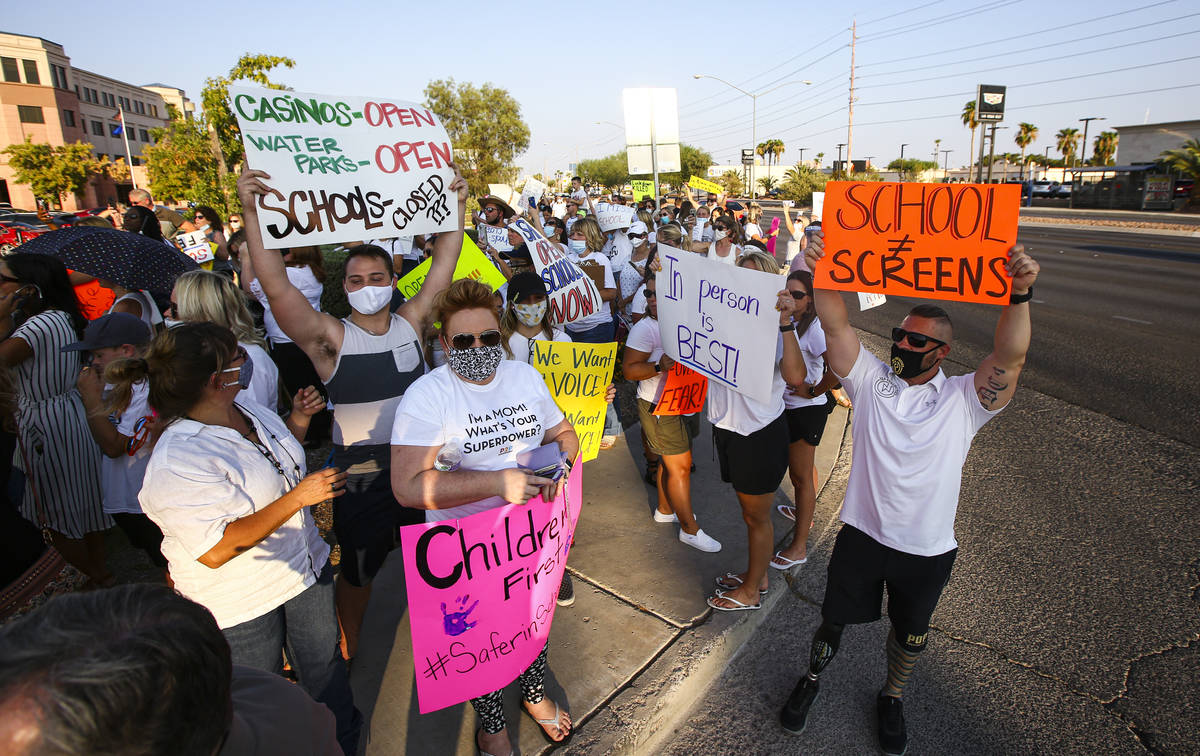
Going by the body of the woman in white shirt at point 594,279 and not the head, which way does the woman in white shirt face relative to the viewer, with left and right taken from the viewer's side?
facing the viewer and to the left of the viewer

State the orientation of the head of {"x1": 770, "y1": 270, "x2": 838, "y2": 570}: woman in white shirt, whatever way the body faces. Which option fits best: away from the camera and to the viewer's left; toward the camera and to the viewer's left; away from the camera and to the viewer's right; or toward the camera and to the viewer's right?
toward the camera and to the viewer's left

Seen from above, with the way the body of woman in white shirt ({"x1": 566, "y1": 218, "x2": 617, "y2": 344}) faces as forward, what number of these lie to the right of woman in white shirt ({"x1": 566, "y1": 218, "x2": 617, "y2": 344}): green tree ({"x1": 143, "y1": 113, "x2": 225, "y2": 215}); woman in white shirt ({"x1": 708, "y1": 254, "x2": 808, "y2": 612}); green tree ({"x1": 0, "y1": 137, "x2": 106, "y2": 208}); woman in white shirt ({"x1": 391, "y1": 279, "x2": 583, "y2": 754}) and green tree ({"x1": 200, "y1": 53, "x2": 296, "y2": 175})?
3

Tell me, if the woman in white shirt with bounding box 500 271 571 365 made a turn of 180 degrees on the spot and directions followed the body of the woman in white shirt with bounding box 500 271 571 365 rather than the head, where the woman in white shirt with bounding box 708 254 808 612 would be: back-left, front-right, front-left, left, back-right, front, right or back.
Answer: back-right

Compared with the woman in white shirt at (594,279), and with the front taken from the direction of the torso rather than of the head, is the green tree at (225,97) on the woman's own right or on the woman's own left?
on the woman's own right

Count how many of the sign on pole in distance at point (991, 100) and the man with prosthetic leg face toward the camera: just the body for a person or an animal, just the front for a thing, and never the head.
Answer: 2

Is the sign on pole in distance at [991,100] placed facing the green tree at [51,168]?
no

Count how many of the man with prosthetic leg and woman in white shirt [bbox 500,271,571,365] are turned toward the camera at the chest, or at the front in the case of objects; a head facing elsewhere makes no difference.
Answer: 2

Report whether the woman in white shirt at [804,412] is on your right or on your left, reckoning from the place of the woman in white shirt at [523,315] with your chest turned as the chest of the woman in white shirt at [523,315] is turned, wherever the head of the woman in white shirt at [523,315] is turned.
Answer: on your left

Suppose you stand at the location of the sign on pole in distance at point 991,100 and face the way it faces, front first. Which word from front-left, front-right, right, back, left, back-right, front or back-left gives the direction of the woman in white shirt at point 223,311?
front

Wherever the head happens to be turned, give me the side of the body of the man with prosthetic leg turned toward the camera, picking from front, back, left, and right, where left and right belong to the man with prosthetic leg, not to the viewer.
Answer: front

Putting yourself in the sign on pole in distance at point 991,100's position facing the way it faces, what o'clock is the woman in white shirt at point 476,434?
The woman in white shirt is roughly at 12 o'clock from the sign on pole in distance.

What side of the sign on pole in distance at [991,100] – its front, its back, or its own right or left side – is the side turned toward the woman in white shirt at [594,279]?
front

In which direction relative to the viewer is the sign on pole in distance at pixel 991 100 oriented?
toward the camera

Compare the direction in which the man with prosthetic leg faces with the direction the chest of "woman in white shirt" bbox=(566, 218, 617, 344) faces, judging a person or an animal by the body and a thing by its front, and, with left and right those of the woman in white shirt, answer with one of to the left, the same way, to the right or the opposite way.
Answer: the same way

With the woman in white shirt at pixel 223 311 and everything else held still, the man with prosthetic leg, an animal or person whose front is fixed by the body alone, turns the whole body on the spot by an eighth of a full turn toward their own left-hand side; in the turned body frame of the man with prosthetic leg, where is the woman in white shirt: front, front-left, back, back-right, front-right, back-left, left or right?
back-right

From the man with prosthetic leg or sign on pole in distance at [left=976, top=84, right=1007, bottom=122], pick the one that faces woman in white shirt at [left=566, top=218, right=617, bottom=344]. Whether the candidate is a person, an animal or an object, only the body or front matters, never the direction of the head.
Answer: the sign on pole in distance

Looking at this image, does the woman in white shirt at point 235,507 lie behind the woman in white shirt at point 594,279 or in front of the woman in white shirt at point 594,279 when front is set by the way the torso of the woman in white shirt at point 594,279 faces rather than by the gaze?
in front

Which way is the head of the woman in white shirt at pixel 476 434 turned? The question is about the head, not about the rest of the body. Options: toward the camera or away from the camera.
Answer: toward the camera
